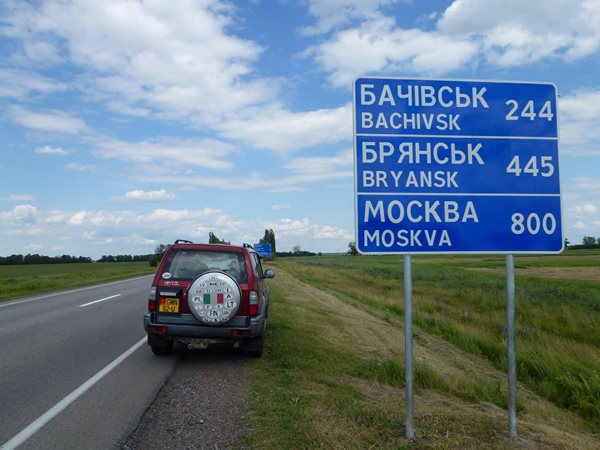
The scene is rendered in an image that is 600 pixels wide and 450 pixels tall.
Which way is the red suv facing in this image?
away from the camera

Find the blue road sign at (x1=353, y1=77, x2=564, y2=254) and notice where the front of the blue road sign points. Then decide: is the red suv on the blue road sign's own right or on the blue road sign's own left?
on the blue road sign's own right

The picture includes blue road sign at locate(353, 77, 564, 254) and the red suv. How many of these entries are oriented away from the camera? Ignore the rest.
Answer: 1

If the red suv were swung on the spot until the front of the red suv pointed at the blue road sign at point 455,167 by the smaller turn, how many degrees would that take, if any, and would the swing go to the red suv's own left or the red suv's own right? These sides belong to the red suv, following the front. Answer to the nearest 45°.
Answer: approximately 135° to the red suv's own right

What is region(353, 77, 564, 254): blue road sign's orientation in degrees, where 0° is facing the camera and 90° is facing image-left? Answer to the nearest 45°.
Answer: approximately 0°
